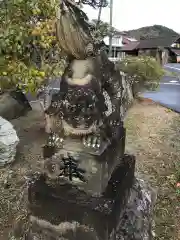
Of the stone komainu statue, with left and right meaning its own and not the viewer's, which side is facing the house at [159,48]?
back

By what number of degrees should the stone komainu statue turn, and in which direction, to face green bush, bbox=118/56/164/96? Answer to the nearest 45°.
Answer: approximately 180°

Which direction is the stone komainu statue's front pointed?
toward the camera

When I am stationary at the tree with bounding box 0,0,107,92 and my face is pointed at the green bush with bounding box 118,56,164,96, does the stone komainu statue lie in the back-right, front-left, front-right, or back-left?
back-right

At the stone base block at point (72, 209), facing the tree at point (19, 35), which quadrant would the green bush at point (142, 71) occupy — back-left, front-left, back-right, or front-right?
front-right

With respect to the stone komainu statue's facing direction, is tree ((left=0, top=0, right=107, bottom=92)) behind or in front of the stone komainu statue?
behind
